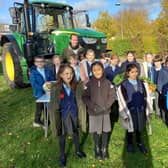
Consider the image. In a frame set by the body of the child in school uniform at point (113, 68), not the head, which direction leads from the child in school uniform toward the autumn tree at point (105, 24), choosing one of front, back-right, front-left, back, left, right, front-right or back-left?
back

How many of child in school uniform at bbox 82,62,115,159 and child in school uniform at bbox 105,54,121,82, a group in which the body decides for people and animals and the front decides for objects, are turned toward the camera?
2

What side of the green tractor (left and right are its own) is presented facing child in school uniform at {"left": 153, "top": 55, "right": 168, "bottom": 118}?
front

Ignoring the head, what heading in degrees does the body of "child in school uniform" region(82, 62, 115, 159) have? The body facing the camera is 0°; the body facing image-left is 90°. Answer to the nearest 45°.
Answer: approximately 0°

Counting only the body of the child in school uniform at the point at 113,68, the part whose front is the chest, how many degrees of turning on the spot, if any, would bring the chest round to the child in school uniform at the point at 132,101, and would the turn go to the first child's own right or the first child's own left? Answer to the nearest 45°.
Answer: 0° — they already face them

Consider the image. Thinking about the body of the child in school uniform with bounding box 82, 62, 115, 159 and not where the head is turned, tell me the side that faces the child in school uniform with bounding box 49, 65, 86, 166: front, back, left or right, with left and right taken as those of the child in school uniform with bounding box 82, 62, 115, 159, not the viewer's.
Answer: right

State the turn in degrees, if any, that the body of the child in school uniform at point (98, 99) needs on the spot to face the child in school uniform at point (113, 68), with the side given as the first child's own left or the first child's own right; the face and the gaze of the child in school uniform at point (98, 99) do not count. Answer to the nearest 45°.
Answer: approximately 180°

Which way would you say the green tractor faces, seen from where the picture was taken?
facing the viewer and to the right of the viewer

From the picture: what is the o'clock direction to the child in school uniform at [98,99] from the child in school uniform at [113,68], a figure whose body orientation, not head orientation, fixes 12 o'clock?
the child in school uniform at [98,99] is roughly at 12 o'clock from the child in school uniform at [113,68].

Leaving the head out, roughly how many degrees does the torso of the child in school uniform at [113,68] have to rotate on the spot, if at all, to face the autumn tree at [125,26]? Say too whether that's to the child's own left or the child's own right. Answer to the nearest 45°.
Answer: approximately 180°

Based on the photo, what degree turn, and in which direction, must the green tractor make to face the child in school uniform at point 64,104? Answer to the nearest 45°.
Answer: approximately 45° to its right

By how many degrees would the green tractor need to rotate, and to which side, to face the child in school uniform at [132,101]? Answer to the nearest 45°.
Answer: approximately 45° to its right

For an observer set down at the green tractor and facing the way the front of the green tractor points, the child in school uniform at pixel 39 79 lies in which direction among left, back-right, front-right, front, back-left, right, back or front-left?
front-right

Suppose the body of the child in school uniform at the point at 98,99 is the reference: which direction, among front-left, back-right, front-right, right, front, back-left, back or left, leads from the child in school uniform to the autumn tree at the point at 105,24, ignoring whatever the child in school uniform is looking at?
back

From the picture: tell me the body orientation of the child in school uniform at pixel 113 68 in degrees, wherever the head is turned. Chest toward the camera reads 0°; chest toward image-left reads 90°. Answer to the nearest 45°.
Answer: approximately 0°
